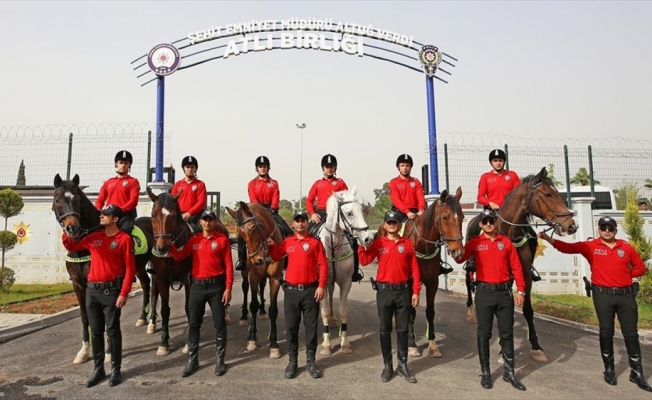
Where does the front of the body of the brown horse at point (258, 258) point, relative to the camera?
toward the camera

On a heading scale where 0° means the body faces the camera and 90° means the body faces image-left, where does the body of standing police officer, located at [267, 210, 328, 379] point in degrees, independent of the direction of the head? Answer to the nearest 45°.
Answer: approximately 0°

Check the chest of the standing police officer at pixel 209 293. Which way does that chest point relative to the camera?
toward the camera

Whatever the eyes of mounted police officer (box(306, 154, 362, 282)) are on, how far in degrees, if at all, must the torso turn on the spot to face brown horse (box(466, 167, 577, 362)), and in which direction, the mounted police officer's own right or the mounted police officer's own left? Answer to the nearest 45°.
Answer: approximately 45° to the mounted police officer's own left

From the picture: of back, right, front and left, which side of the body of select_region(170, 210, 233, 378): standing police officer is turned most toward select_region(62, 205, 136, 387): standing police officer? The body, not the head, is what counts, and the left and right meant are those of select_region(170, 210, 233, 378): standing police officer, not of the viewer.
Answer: right

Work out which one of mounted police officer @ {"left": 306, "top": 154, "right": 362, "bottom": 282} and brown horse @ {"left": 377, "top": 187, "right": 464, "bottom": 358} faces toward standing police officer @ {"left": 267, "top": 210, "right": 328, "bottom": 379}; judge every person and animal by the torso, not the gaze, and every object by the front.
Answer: the mounted police officer

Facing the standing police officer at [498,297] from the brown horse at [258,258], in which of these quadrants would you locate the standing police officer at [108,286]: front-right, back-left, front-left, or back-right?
back-right

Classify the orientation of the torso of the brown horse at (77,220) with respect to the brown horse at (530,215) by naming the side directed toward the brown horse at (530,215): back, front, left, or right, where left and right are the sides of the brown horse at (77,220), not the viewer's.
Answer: left

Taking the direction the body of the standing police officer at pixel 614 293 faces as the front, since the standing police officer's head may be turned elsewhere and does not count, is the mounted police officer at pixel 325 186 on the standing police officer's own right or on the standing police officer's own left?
on the standing police officer's own right

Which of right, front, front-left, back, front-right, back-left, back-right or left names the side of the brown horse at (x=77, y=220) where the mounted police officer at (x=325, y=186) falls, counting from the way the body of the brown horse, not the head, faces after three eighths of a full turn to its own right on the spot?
right

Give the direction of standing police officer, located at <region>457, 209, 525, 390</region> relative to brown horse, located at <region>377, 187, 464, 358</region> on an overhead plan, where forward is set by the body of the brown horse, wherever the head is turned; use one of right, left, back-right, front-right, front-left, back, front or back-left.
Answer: front

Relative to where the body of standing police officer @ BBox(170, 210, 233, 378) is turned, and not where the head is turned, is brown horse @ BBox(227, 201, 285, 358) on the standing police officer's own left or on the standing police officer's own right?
on the standing police officer's own left
